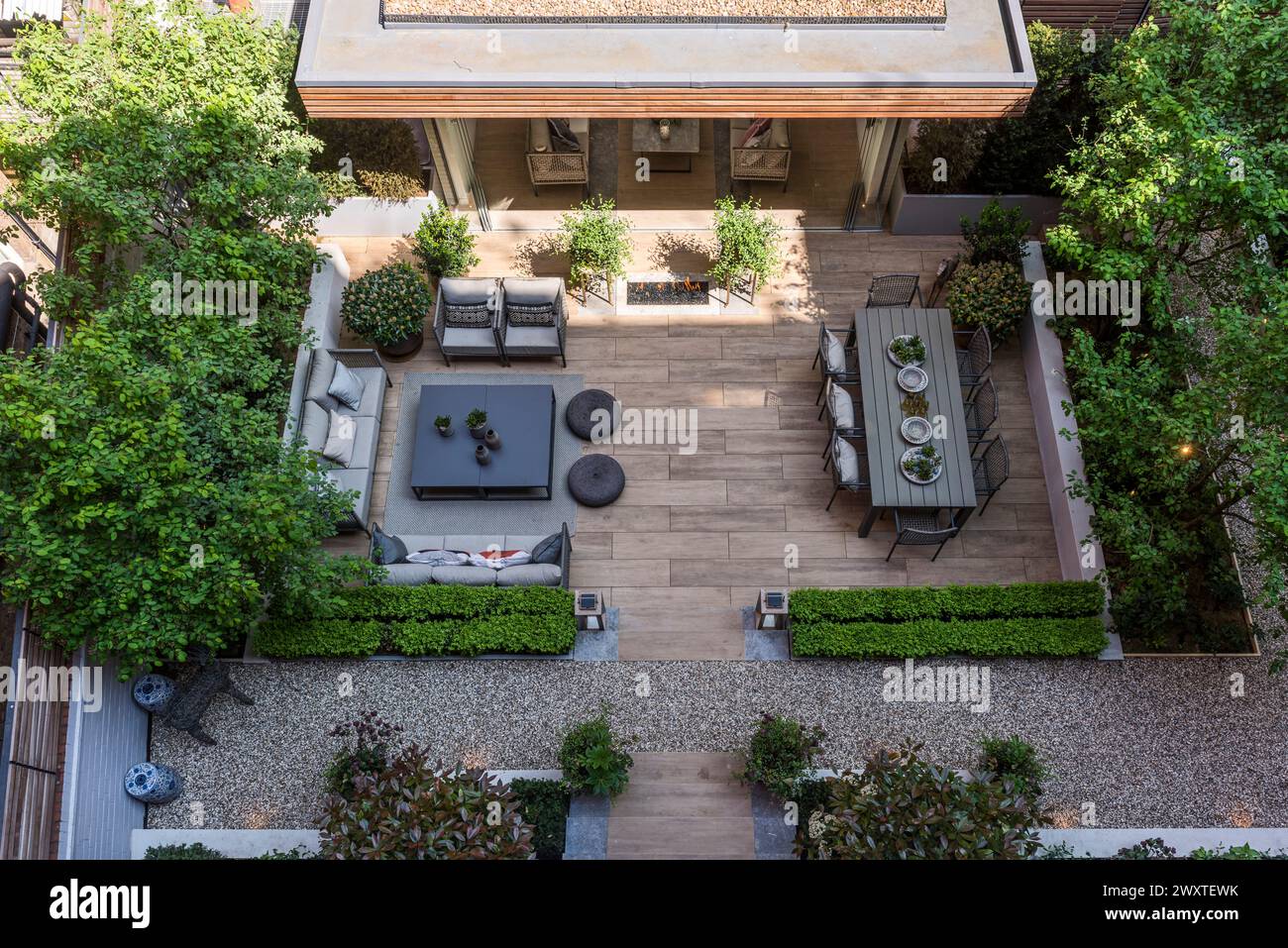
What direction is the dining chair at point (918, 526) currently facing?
away from the camera

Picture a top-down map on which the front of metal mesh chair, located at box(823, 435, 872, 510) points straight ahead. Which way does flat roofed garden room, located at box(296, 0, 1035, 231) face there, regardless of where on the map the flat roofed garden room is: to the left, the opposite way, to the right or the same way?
to the right

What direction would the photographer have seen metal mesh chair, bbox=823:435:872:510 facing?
facing to the right of the viewer

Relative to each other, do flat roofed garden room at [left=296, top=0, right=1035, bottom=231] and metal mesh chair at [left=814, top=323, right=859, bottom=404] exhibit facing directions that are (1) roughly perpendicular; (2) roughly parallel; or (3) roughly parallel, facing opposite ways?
roughly perpendicular

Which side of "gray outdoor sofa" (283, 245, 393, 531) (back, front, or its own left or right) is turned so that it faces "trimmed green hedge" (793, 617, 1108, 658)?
front

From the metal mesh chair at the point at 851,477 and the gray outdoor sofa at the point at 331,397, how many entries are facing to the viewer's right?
2

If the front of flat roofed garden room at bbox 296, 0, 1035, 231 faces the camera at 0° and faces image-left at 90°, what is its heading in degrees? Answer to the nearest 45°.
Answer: approximately 0°
